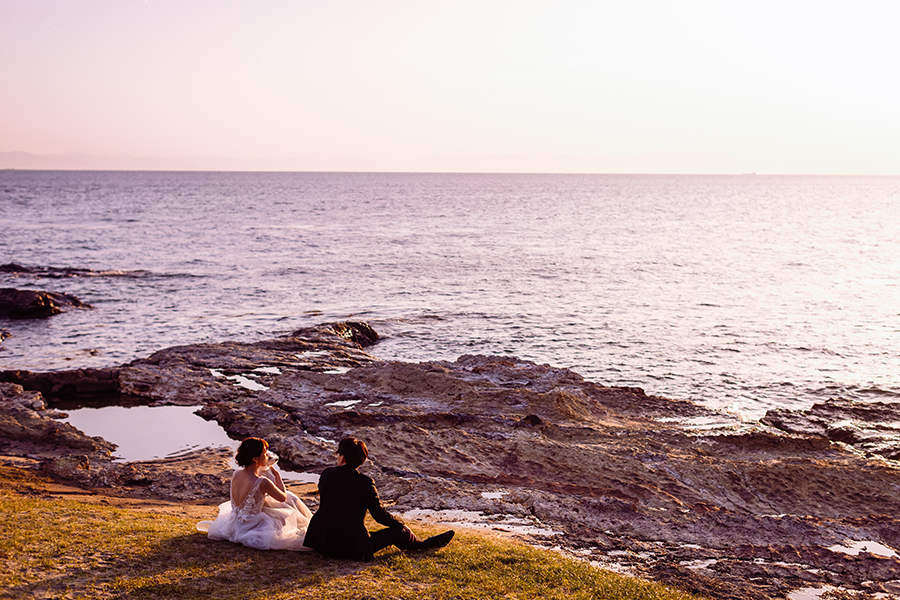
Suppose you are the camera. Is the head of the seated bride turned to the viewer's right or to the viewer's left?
to the viewer's right

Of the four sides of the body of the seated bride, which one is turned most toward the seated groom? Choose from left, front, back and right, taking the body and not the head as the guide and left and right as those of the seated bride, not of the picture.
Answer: right

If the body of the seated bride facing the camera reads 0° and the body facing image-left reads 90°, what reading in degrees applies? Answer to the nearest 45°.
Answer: approximately 225°

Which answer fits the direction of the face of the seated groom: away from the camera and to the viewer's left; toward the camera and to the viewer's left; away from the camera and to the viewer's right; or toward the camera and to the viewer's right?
away from the camera and to the viewer's left

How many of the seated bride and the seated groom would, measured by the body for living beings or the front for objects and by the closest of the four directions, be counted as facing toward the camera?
0

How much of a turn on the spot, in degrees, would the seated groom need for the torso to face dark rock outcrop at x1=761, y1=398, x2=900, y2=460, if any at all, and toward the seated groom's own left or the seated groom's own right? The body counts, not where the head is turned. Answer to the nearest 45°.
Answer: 0° — they already face it

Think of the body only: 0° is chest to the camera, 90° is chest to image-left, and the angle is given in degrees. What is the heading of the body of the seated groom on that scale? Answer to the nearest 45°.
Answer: approximately 225°

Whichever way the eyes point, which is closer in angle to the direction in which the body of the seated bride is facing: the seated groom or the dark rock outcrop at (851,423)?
the dark rock outcrop

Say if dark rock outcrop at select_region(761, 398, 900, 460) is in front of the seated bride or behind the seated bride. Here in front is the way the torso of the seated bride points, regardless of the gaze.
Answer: in front

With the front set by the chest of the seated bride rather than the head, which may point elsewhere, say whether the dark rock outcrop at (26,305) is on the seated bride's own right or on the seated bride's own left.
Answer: on the seated bride's own left

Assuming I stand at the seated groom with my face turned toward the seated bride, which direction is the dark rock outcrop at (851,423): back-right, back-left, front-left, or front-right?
back-right

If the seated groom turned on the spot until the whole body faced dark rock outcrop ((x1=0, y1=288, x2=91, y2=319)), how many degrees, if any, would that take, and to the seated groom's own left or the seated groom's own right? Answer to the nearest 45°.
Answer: approximately 90° to the seated groom's own left
